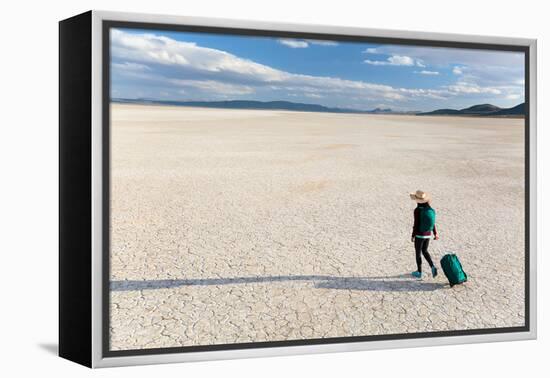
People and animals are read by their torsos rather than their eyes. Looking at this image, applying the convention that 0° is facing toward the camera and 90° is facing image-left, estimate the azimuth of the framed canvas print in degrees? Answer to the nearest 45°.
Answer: approximately 315°
